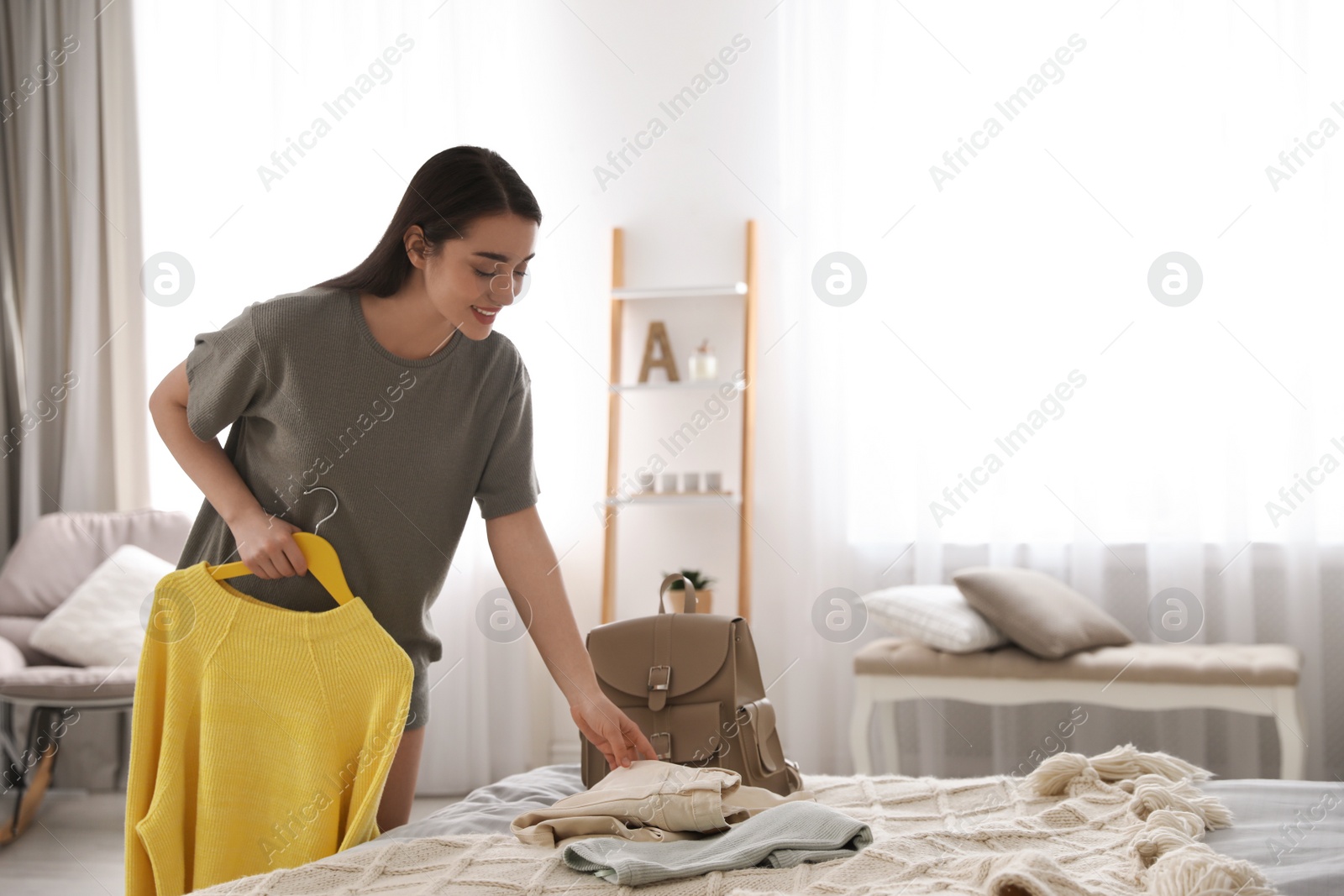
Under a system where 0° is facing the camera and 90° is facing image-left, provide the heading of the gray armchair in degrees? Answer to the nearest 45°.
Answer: approximately 315°

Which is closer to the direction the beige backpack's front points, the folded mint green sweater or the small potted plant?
the folded mint green sweater

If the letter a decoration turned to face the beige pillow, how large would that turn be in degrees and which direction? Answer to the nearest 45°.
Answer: approximately 45° to its left

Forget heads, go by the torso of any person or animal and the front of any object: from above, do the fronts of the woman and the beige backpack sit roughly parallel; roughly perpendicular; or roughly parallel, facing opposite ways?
roughly perpendicular

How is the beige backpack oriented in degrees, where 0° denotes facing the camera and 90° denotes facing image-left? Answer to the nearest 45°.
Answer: approximately 45°

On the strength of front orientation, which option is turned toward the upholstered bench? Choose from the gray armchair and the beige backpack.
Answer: the gray armchair

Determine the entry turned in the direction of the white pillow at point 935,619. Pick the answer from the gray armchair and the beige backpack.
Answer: the gray armchair
